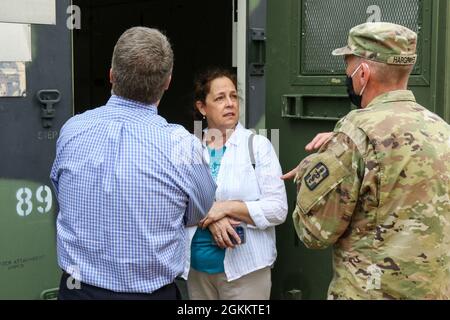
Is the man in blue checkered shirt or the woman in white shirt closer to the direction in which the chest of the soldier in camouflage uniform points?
the woman in white shirt

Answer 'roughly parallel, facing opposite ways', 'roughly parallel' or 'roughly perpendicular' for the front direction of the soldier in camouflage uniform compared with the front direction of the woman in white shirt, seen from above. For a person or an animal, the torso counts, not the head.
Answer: roughly perpendicular

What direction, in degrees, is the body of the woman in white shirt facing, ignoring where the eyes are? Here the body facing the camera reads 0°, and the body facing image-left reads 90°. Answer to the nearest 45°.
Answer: approximately 45°

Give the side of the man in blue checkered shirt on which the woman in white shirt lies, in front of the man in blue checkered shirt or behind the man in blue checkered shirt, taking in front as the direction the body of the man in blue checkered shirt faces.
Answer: in front

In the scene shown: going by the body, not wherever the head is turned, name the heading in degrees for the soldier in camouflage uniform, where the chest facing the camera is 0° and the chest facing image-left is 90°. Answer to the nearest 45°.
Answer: approximately 135°

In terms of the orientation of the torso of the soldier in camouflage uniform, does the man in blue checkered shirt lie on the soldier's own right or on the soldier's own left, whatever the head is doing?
on the soldier's own left

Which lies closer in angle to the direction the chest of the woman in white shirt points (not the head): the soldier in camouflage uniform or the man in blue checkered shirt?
the man in blue checkered shirt

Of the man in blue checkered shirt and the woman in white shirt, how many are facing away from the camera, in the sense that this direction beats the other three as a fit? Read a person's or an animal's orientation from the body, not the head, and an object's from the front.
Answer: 1

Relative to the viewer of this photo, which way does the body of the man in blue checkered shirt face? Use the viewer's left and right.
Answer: facing away from the viewer
